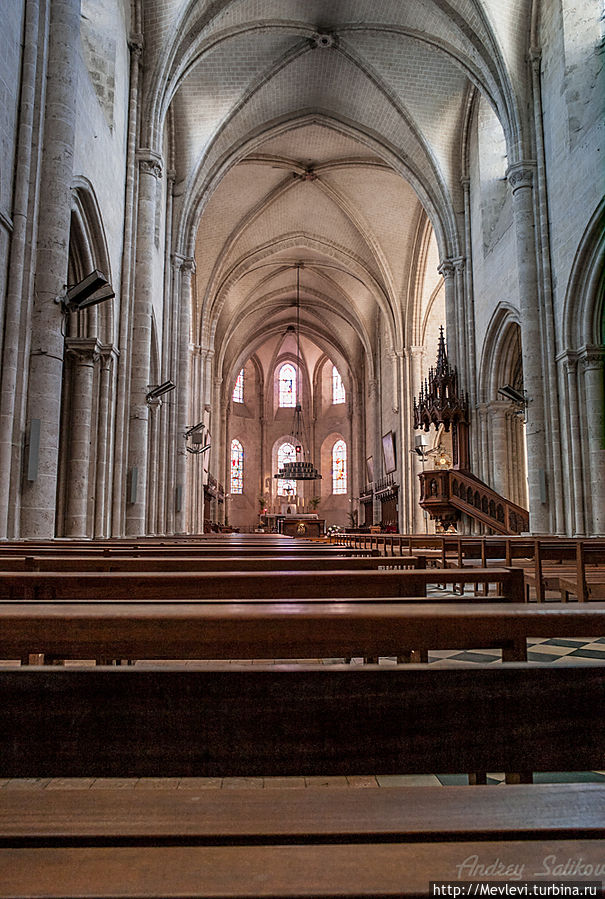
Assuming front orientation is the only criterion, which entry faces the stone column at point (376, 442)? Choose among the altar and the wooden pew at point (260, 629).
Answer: the wooden pew

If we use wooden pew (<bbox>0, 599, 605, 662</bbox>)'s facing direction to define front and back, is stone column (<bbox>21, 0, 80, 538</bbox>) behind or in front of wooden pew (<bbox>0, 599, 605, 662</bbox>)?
in front

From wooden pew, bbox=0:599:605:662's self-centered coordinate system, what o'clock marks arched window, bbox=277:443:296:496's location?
The arched window is roughly at 12 o'clock from the wooden pew.

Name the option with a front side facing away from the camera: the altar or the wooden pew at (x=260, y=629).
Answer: the wooden pew

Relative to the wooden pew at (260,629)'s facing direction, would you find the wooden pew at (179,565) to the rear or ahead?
ahead

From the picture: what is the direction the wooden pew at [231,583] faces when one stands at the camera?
facing away from the viewer

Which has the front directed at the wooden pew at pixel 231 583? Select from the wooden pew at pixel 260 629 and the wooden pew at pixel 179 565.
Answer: the wooden pew at pixel 260 629

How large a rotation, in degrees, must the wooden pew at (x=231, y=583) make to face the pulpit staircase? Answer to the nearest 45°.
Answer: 0° — it already faces it

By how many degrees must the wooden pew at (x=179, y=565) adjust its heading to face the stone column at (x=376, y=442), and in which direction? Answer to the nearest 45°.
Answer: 0° — it already faces it

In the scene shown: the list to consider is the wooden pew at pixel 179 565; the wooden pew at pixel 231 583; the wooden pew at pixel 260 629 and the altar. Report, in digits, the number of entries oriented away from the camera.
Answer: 3

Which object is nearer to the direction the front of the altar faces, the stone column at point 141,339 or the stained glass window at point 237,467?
the stone column

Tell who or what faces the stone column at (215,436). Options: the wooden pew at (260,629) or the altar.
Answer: the wooden pew

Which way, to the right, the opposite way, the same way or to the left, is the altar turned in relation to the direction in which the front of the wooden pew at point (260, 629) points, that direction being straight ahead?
the opposite way

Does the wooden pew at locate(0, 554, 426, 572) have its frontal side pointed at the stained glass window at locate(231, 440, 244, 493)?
yes

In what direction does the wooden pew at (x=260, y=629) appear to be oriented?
away from the camera

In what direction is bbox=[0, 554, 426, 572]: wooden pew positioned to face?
away from the camera
